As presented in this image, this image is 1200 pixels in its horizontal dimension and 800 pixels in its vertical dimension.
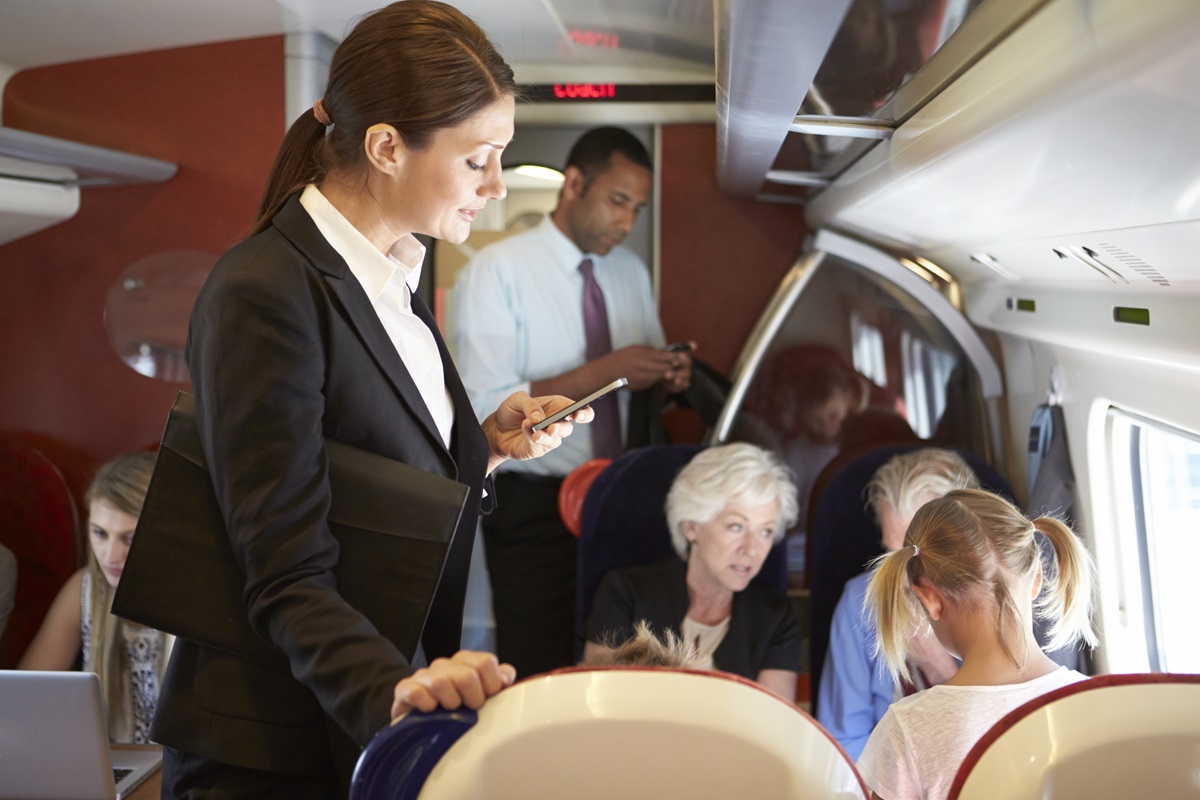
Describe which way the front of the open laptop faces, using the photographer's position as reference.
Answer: facing away from the viewer and to the right of the viewer

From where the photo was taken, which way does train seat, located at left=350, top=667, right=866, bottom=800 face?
away from the camera

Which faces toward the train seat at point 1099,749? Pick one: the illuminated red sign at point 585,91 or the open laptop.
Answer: the illuminated red sign

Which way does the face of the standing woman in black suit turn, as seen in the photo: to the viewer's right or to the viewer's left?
to the viewer's right

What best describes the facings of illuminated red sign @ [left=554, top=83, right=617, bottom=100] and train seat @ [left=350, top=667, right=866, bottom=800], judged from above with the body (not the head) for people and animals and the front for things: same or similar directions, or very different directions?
very different directions

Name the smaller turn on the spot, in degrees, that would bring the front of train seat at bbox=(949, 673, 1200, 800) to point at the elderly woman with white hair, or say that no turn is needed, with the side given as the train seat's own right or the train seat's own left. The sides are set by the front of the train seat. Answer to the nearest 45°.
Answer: approximately 45° to the train seat's own left

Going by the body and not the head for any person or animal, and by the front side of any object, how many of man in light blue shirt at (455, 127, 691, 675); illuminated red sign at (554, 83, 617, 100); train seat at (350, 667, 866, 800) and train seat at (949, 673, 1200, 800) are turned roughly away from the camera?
2

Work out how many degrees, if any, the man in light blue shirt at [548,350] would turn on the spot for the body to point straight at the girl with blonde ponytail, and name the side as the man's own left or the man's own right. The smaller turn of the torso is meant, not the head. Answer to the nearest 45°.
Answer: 0° — they already face them

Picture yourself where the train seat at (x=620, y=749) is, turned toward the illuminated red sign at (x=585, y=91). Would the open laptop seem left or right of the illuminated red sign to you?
left

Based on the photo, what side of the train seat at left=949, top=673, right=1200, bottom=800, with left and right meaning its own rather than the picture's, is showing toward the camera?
back
